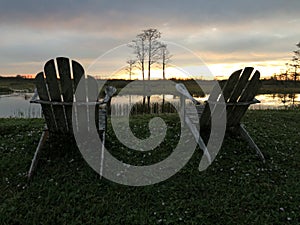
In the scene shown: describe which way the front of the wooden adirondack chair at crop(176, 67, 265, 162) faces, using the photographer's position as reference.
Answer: facing away from the viewer and to the left of the viewer

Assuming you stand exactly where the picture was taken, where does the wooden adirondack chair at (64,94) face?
facing away from the viewer and to the right of the viewer

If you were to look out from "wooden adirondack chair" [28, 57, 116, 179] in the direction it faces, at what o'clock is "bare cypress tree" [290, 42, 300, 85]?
The bare cypress tree is roughly at 12 o'clock from the wooden adirondack chair.
